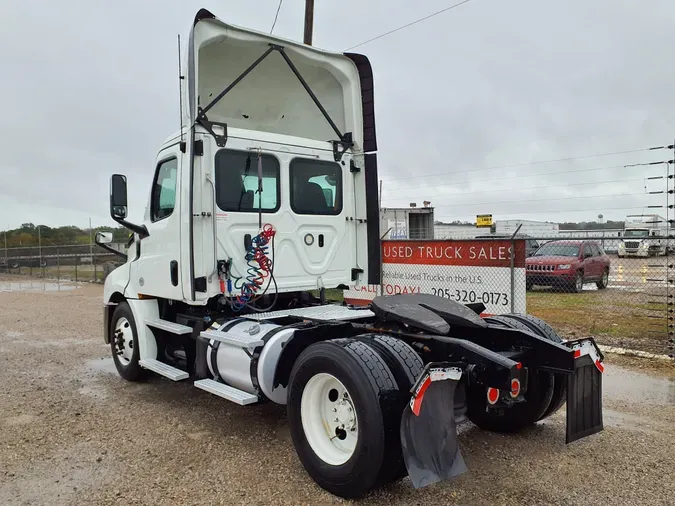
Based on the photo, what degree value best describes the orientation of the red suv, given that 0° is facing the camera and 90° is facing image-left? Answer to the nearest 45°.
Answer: approximately 45°

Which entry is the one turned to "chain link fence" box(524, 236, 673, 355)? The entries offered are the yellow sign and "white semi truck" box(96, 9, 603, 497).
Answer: the yellow sign

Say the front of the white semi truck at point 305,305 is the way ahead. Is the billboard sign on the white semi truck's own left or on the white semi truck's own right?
on the white semi truck's own right

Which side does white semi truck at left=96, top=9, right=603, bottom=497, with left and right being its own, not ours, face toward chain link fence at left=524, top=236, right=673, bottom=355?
right

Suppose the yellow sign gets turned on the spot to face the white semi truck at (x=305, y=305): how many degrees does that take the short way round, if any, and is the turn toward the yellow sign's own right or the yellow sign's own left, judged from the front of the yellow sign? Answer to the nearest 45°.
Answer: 0° — it already faces it

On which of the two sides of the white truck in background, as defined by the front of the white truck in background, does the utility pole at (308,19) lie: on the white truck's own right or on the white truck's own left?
on the white truck's own right

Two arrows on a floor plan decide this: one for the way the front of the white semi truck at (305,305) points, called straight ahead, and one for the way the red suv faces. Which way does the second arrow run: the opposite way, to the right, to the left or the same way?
to the left

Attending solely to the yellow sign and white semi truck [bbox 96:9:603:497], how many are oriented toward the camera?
1

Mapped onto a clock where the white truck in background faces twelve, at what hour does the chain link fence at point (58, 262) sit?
The chain link fence is roughly at 2 o'clock from the white truck in background.

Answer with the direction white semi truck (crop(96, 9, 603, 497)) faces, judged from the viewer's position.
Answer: facing away from the viewer and to the left of the viewer

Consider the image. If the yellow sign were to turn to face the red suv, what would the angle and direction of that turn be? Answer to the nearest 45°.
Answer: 0° — it already faces it

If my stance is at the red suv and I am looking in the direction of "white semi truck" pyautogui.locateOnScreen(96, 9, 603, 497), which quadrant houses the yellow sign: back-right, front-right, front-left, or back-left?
back-right
